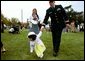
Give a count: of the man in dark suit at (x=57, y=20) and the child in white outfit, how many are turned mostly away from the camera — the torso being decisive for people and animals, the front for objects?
0

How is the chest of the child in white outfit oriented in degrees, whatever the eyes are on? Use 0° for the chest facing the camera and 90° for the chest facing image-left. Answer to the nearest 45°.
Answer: approximately 45°

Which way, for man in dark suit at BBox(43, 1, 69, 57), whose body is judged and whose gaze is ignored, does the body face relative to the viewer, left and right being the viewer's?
facing the viewer
